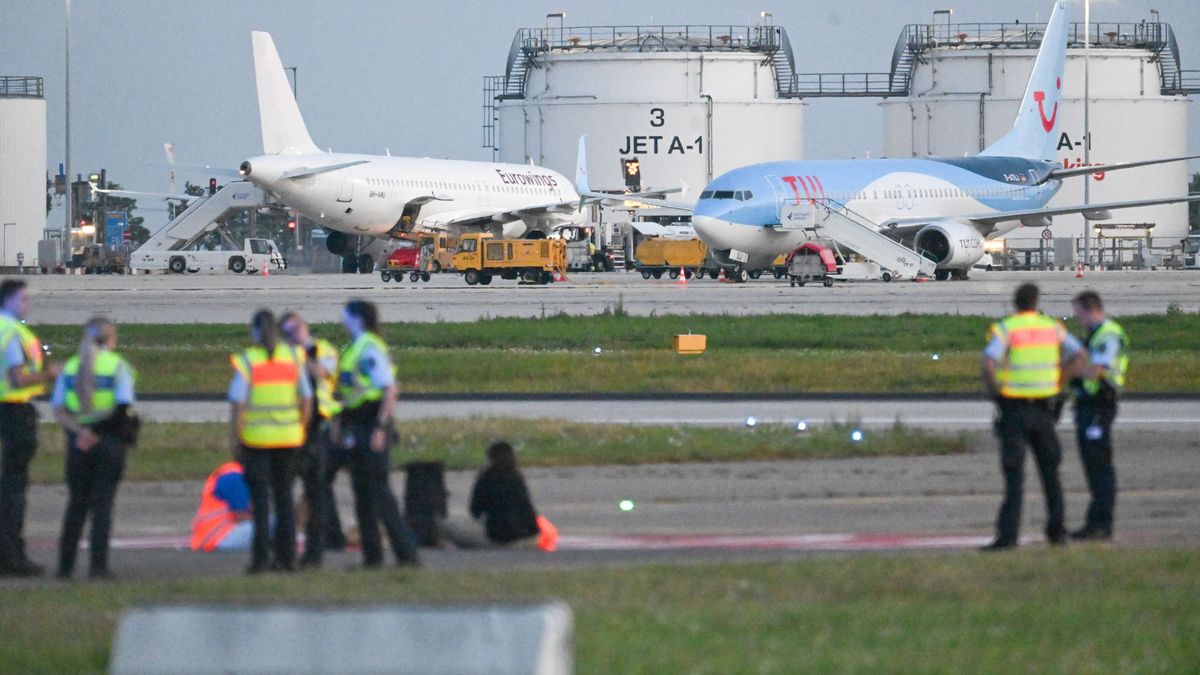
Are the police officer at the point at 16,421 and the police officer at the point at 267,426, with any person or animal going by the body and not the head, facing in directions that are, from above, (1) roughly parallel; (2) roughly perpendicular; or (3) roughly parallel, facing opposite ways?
roughly perpendicular

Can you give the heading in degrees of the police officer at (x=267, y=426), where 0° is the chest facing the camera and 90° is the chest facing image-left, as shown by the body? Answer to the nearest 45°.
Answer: approximately 180°

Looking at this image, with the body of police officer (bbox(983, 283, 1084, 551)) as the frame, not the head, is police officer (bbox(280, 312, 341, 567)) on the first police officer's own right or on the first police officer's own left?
on the first police officer's own left

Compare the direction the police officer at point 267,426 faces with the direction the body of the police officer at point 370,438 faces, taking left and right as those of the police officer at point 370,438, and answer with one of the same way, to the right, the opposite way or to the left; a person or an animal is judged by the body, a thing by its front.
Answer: to the right

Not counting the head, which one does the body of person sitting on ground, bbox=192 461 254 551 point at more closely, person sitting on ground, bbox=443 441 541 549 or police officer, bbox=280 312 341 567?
the person sitting on ground

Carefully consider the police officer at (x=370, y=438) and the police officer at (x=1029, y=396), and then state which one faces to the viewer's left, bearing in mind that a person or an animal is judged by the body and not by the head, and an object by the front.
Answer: the police officer at (x=370, y=438)

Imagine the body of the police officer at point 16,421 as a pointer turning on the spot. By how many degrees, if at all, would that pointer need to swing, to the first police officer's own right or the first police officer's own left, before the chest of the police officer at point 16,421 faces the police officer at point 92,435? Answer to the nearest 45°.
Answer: approximately 45° to the first police officer's own right

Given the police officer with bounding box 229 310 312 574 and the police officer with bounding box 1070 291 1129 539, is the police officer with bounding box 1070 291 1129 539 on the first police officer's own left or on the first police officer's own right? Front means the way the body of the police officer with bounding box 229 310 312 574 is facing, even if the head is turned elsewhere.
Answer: on the first police officer's own right

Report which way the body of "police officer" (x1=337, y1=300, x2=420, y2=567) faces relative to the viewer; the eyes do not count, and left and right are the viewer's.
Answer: facing to the left of the viewer

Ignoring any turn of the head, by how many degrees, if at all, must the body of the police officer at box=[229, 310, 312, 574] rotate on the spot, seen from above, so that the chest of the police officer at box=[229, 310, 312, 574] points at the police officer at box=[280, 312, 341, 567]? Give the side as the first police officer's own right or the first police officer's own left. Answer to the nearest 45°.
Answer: approximately 45° to the first police officer's own right

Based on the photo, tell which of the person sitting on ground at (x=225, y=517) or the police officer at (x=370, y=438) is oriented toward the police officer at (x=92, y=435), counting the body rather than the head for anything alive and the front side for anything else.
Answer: the police officer at (x=370, y=438)

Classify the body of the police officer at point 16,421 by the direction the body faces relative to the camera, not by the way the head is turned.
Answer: to the viewer's right

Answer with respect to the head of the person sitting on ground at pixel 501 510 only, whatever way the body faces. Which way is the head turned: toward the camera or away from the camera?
away from the camera

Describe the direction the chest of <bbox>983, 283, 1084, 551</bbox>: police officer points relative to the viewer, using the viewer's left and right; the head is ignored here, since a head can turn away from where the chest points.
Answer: facing away from the viewer
